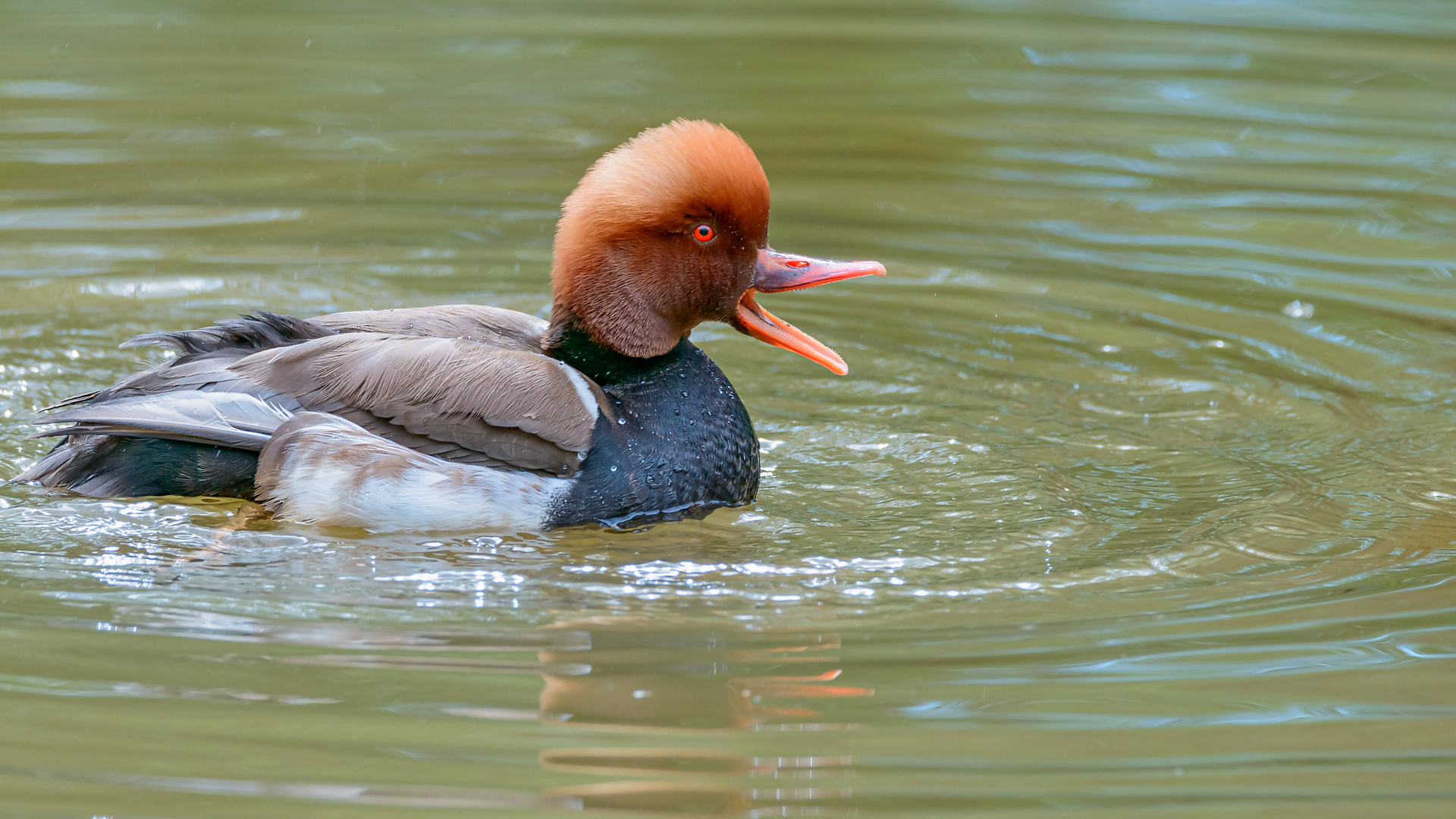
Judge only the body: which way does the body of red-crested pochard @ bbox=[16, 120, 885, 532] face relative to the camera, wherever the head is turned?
to the viewer's right
